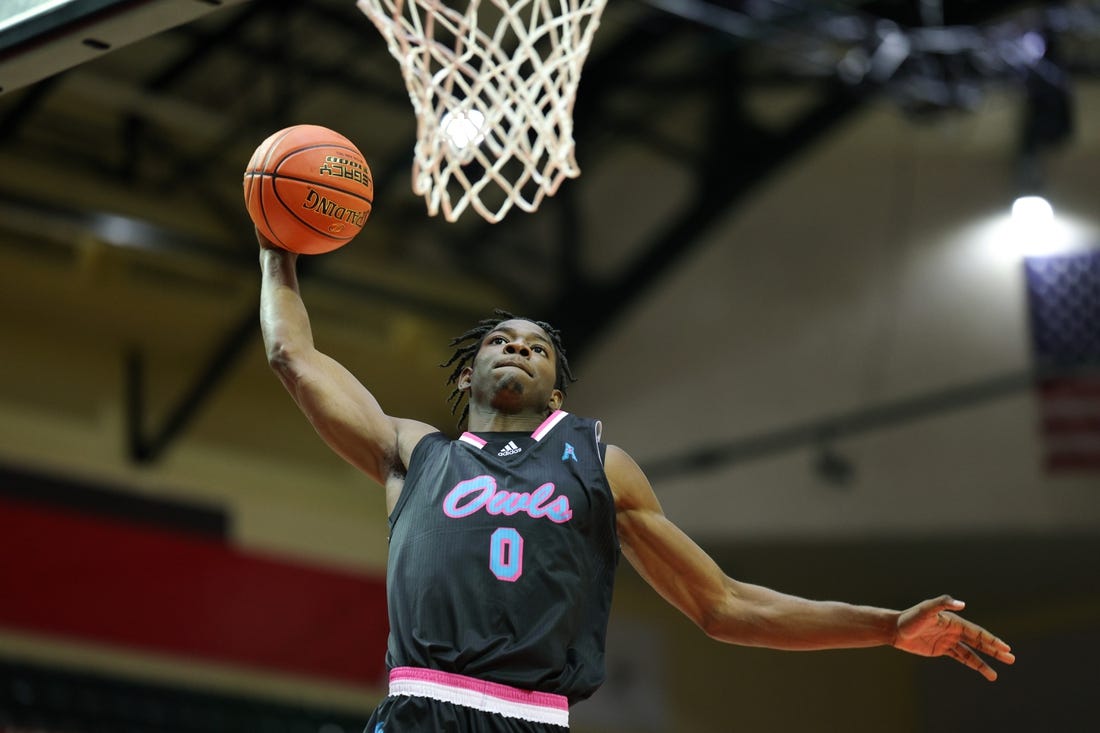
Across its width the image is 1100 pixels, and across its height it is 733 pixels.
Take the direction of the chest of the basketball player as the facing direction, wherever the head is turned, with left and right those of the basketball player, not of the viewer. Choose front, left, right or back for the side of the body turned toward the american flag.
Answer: back

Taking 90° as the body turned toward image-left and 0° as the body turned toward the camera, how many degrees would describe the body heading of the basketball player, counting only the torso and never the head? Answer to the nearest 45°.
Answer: approximately 0°

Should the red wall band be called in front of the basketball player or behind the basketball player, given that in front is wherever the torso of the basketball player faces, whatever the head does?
behind

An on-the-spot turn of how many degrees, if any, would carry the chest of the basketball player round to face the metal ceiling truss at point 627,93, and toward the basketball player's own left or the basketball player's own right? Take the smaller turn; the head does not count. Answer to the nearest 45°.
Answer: approximately 180°

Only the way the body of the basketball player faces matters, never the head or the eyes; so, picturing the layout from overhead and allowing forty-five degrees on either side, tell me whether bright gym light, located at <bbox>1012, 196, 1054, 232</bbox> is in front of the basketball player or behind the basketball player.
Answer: behind
